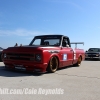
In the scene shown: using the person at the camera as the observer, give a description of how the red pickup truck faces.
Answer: facing the viewer and to the left of the viewer
